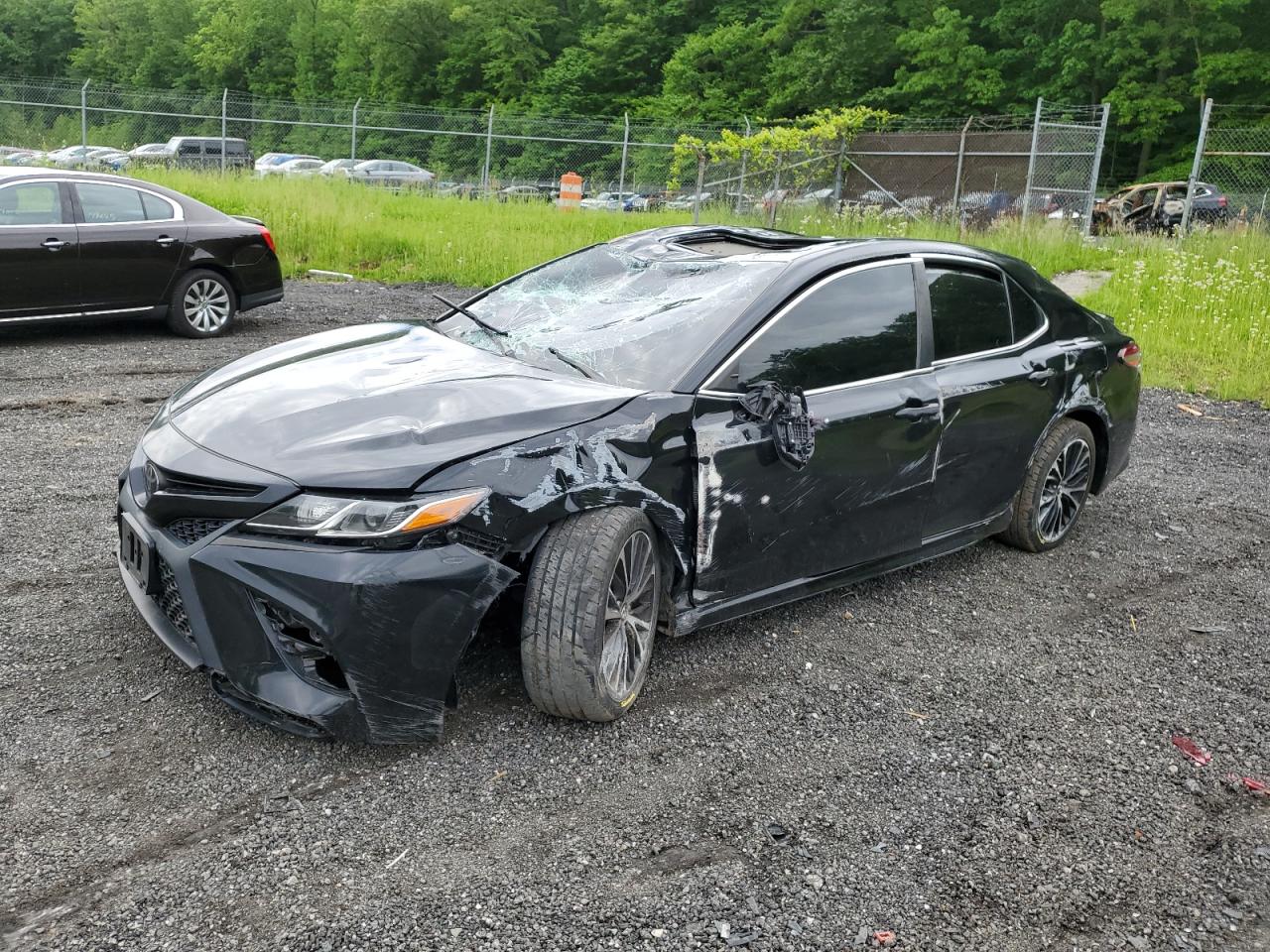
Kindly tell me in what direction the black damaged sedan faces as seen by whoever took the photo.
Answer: facing the viewer and to the left of the viewer

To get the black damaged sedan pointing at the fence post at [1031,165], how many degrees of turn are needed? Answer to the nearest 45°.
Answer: approximately 135° to its right

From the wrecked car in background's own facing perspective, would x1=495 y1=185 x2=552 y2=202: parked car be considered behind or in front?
in front

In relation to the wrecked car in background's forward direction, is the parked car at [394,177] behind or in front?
in front

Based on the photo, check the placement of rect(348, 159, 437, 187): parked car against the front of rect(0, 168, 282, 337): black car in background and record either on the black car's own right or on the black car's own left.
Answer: on the black car's own right

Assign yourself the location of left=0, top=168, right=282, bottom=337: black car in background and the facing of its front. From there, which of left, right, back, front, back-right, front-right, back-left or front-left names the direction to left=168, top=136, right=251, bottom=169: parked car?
right

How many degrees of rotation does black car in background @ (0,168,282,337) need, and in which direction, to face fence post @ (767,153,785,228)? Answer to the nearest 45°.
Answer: approximately 135° to its right

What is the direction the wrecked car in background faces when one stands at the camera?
facing to the left of the viewer

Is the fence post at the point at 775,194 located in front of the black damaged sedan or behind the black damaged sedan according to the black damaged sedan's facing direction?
behind

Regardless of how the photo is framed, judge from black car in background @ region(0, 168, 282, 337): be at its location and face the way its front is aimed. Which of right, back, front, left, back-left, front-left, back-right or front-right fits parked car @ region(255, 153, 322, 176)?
right

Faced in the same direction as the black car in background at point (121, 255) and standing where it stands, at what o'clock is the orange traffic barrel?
The orange traffic barrel is roughly at 4 o'clock from the black car in background.

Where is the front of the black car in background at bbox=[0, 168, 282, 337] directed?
to the viewer's left

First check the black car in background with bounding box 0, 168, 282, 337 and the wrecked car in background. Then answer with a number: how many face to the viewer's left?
2

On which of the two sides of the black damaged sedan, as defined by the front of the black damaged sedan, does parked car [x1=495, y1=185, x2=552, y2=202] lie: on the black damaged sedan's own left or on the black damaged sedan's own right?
on the black damaged sedan's own right

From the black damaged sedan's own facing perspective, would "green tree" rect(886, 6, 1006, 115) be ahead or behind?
behind
